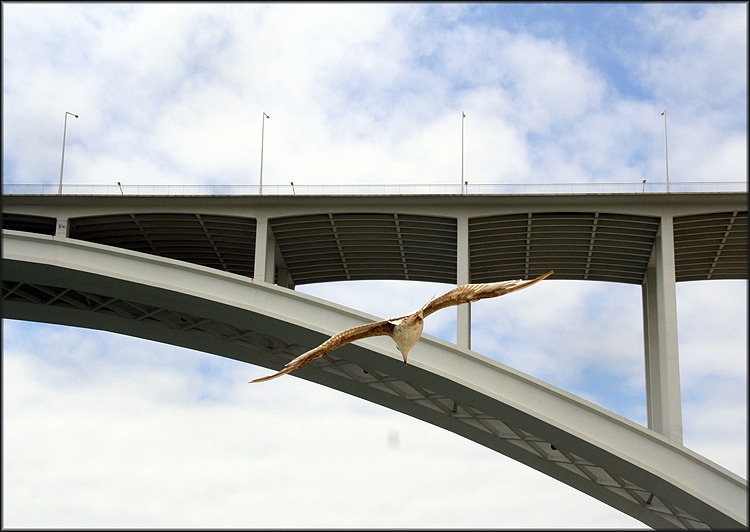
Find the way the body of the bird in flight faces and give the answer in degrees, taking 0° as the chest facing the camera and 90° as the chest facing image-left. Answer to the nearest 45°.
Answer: approximately 0°

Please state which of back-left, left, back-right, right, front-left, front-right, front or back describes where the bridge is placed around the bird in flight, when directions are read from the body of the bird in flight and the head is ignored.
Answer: back
